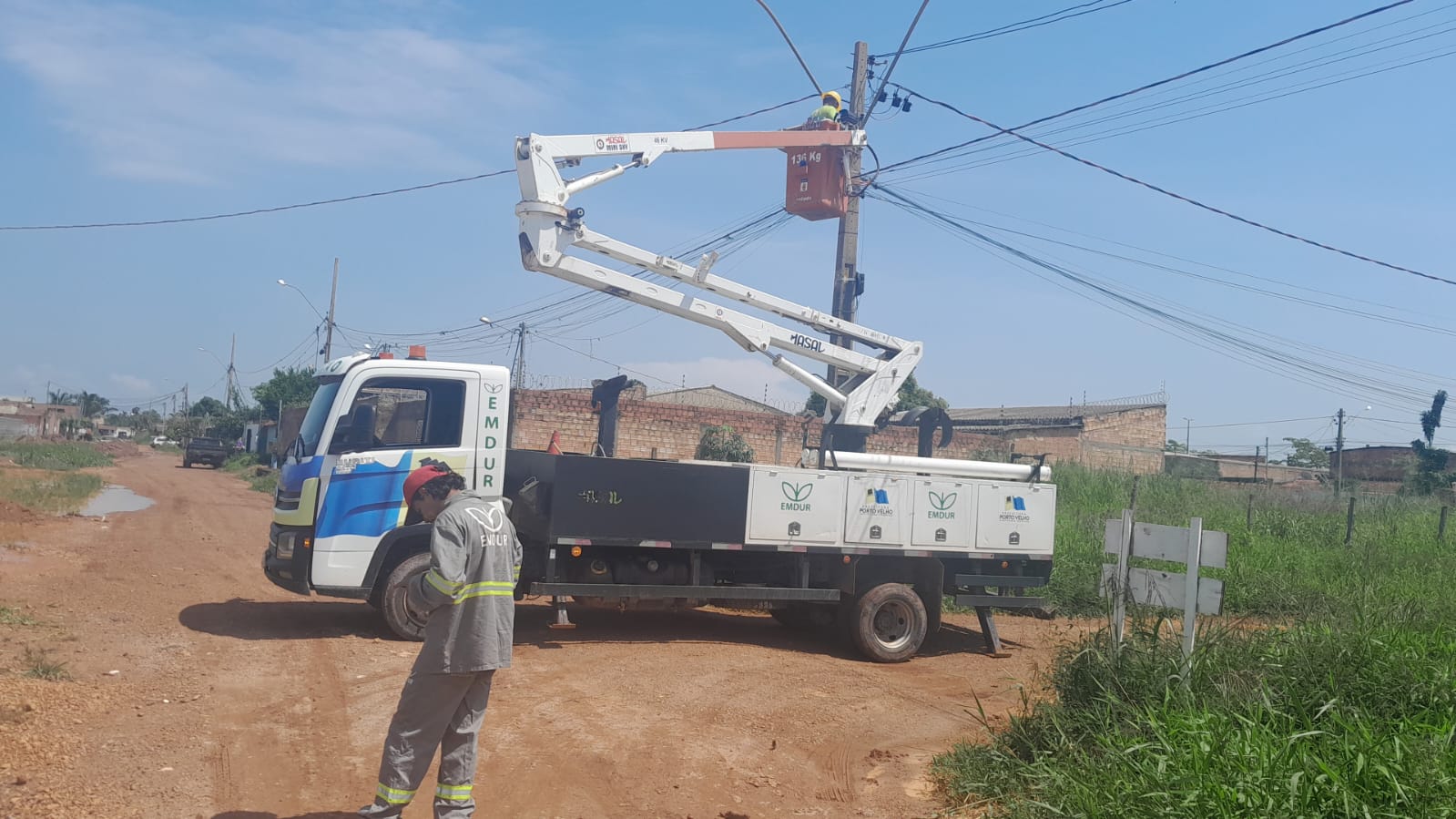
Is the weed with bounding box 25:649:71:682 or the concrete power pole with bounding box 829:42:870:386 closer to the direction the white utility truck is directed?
the weed

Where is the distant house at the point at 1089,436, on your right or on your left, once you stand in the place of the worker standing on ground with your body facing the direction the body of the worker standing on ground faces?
on your right

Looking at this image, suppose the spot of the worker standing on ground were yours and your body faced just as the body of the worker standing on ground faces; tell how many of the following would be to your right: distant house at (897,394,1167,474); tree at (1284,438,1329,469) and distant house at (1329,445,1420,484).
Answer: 3

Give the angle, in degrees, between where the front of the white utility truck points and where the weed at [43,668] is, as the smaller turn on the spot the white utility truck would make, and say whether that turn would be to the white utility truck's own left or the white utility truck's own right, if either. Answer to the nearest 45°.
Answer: approximately 45° to the white utility truck's own left

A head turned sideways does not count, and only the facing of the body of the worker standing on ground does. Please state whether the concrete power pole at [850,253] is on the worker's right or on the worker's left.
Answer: on the worker's right

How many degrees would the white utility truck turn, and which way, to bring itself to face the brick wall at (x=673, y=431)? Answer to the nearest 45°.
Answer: approximately 90° to its right

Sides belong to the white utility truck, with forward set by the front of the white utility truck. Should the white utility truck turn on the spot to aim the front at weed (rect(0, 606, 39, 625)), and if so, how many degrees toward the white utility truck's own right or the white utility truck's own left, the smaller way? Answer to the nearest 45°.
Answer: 0° — it already faces it

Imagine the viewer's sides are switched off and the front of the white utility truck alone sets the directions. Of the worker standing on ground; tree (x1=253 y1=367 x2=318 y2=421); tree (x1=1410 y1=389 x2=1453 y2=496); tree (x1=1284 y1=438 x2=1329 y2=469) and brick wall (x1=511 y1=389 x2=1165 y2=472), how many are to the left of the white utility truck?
1

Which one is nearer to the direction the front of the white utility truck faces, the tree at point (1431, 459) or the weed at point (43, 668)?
the weed

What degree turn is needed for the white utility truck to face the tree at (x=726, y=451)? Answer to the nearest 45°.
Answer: approximately 90° to its right

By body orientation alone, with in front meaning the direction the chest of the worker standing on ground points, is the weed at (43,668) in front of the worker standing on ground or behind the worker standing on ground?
in front

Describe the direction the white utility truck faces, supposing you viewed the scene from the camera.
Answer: facing to the left of the viewer

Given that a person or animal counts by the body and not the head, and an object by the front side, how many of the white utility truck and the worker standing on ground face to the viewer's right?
0

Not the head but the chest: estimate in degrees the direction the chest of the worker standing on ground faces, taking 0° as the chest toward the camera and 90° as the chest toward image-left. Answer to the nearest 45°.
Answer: approximately 135°
